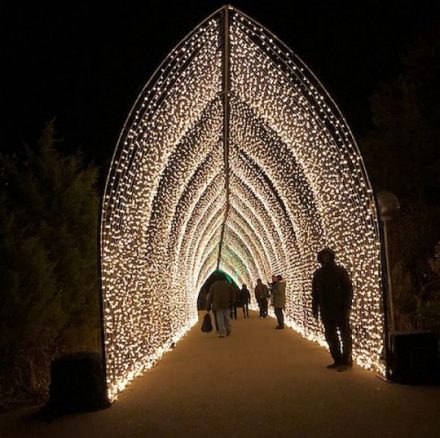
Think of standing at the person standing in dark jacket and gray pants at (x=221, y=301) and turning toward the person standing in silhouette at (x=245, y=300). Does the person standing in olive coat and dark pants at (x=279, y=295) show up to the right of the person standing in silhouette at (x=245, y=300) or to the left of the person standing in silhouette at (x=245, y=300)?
right
